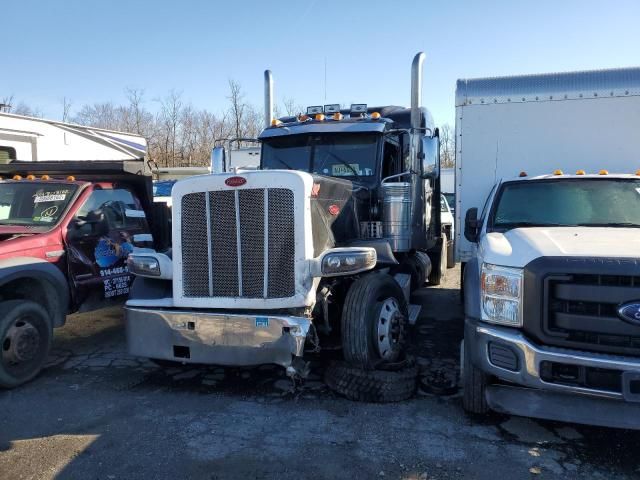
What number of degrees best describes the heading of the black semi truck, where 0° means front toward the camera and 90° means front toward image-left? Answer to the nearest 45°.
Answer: approximately 45°

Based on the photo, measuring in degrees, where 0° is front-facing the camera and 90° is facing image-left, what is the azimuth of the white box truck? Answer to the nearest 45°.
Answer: approximately 0°

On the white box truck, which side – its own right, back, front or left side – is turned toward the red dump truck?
right

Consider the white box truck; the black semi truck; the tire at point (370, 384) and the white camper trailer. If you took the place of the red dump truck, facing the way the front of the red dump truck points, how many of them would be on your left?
3

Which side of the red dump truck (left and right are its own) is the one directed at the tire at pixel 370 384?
left

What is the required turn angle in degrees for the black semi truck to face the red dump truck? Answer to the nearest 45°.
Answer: approximately 90° to its right

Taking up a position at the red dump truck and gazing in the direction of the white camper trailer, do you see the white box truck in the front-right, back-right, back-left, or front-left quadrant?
back-right

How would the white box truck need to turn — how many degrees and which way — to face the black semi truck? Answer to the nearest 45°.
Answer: approximately 90° to its right
